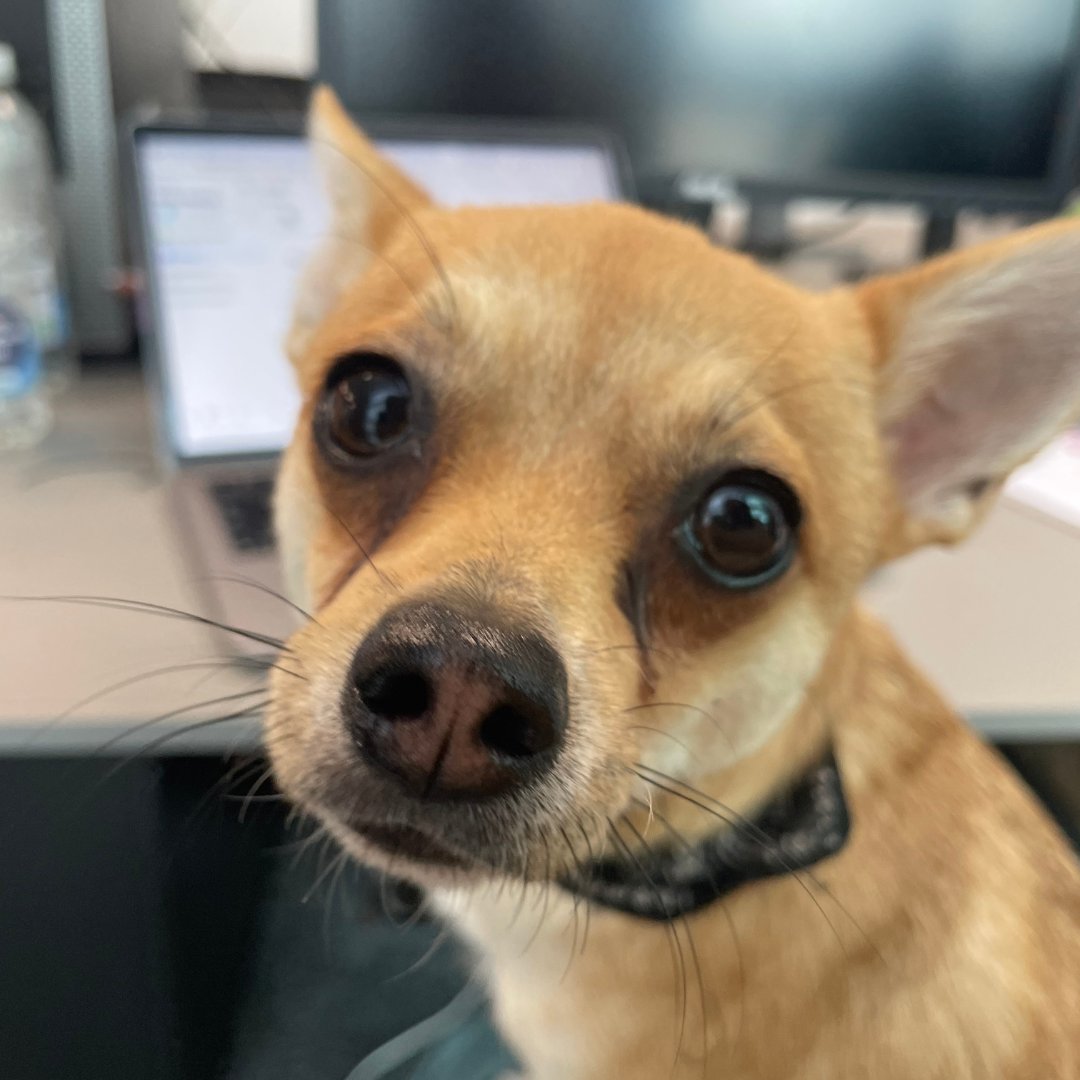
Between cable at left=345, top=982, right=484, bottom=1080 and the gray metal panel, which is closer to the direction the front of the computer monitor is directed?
the cable

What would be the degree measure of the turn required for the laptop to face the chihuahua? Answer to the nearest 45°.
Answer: approximately 45° to its left

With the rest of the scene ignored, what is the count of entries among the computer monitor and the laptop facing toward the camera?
2

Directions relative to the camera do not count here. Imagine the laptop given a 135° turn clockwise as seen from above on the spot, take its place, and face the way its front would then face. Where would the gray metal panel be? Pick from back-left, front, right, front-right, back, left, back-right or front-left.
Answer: front

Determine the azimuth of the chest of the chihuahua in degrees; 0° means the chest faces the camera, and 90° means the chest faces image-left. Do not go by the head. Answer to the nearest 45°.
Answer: approximately 45°

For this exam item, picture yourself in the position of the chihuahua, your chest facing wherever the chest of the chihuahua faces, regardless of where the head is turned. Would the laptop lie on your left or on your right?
on your right

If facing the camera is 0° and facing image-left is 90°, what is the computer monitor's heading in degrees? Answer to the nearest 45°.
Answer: approximately 0°

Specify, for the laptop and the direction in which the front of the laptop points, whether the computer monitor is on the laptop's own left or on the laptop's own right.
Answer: on the laptop's own left

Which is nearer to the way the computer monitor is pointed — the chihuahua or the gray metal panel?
the chihuahua

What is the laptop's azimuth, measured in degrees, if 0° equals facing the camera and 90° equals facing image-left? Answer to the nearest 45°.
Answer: approximately 0°

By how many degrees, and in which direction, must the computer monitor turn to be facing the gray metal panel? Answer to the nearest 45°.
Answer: approximately 45° to its right

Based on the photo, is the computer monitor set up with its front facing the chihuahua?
yes
